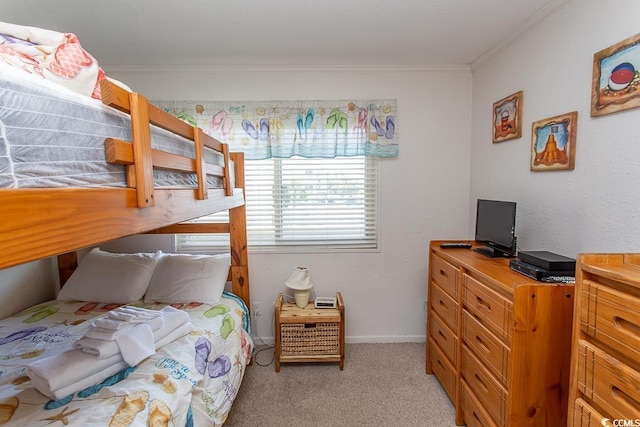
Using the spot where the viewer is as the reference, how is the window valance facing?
facing the viewer

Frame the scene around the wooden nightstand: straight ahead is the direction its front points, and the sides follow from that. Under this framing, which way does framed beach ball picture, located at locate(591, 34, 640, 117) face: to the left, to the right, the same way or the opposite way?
to the right

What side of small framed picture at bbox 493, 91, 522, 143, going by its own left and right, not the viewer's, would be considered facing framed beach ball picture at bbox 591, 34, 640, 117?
left

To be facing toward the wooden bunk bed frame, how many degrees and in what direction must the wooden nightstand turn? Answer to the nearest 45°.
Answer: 0° — it already faces it

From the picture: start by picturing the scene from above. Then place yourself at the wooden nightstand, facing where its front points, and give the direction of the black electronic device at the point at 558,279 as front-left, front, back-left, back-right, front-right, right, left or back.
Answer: front-left

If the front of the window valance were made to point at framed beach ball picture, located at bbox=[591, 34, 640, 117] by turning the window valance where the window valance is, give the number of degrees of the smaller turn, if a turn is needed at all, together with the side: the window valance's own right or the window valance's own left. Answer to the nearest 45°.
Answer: approximately 45° to the window valance's own left

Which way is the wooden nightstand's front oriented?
toward the camera

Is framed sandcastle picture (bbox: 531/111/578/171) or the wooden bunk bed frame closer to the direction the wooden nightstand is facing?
the wooden bunk bed frame

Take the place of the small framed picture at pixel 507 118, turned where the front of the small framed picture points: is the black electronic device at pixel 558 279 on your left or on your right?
on your left

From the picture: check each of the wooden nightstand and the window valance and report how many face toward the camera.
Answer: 2

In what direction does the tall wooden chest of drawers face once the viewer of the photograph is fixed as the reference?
facing the viewer and to the left of the viewer

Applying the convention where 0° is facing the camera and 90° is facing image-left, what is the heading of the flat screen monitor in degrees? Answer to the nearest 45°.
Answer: approximately 45°
